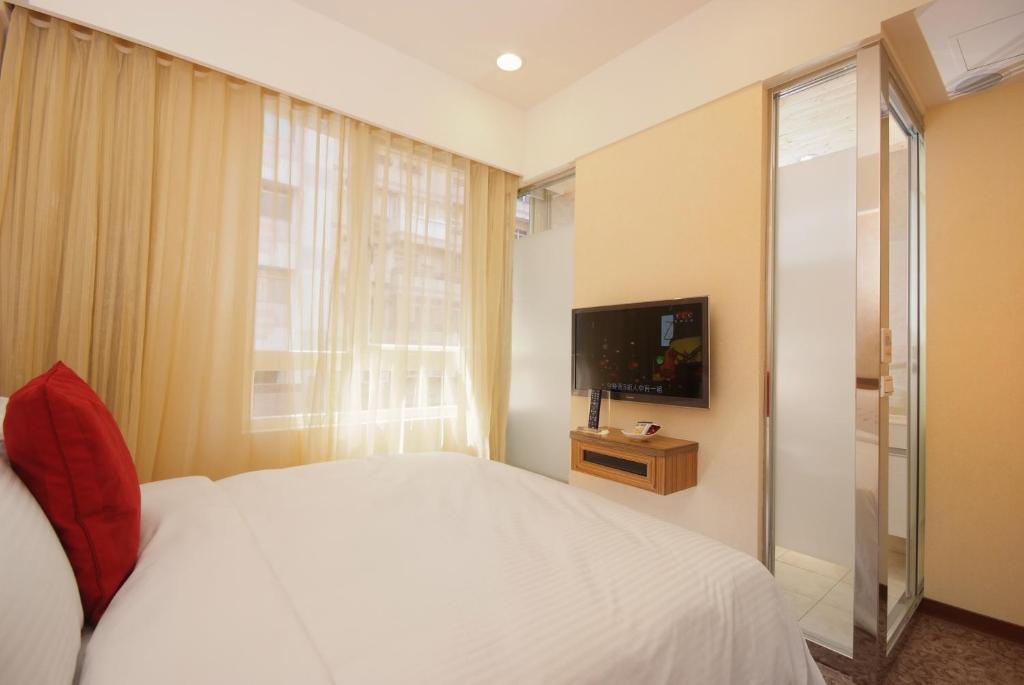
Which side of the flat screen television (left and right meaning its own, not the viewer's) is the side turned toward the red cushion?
front

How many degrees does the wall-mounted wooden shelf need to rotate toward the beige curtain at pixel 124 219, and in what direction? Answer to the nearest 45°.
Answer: approximately 45° to its right

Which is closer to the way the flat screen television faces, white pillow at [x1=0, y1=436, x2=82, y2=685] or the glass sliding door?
the white pillow

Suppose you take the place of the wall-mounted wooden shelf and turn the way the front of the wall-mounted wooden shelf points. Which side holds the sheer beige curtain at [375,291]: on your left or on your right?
on your right

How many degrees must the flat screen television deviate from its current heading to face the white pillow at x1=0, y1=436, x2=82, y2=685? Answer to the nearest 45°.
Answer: approximately 45° to its left

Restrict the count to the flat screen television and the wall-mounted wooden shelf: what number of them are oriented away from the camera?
0

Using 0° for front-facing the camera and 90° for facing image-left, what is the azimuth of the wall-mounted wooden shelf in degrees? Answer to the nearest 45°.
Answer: approximately 45°

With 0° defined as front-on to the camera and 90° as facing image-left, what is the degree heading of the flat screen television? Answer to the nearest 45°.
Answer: approximately 45°

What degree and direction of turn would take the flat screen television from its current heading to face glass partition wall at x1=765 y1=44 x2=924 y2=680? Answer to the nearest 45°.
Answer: approximately 135° to its left

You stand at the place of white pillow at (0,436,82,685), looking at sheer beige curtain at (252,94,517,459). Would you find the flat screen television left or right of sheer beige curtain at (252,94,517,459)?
right
